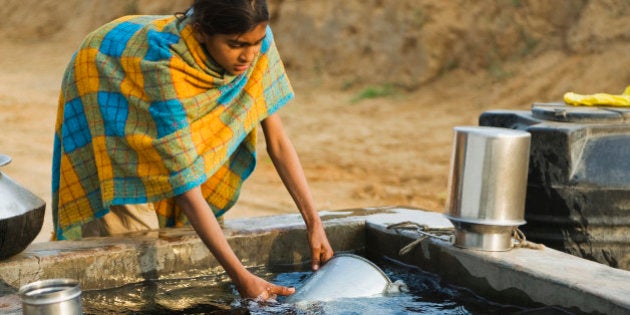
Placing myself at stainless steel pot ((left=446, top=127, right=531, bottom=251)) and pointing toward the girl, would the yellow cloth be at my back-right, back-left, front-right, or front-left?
back-right

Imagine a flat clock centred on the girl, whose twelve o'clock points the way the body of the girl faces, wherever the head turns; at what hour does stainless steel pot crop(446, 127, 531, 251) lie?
The stainless steel pot is roughly at 11 o'clock from the girl.

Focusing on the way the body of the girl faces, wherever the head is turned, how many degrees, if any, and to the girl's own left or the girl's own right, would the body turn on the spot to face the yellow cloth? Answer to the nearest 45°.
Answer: approximately 45° to the girl's own left

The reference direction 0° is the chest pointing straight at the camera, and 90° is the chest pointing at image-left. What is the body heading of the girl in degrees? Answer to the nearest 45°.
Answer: approximately 315°

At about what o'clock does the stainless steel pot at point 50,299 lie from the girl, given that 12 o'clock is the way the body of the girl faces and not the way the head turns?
The stainless steel pot is roughly at 2 o'clock from the girl.

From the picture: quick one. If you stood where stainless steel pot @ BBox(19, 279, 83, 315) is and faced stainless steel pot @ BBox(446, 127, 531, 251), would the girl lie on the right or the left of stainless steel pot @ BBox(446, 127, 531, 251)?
left
